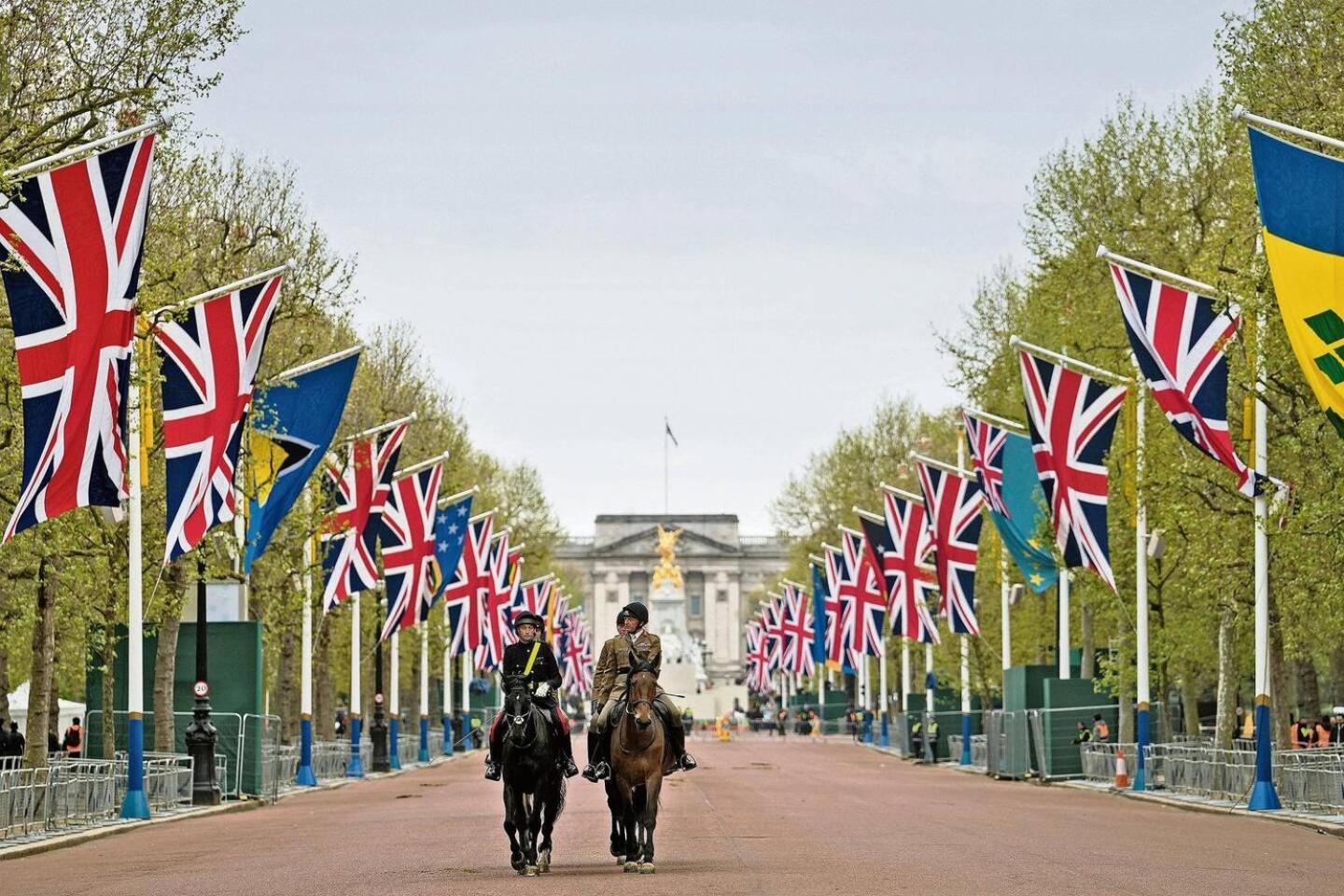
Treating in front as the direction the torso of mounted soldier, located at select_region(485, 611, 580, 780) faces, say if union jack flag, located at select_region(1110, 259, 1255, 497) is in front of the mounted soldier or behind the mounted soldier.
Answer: behind

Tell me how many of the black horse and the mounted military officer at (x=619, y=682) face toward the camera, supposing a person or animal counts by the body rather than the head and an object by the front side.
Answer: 2

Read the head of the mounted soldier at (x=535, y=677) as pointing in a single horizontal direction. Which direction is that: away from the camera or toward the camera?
toward the camera

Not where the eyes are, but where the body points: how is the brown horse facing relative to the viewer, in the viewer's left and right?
facing the viewer

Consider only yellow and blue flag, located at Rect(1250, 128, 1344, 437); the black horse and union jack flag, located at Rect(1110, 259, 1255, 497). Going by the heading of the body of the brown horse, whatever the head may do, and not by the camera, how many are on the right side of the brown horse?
1

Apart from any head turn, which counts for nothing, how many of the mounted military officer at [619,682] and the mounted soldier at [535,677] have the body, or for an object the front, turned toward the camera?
2

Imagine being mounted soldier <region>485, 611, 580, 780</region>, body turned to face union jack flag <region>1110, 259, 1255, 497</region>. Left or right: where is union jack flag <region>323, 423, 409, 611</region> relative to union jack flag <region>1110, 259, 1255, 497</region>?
left

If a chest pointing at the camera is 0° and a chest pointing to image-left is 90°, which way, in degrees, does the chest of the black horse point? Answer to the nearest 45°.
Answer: approximately 0°

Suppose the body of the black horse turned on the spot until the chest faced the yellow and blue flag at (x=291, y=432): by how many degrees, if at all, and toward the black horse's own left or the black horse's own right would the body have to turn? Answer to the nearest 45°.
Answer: approximately 180°

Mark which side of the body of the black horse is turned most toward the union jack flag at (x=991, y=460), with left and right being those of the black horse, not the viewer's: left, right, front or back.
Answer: back

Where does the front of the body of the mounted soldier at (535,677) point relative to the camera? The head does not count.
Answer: toward the camera

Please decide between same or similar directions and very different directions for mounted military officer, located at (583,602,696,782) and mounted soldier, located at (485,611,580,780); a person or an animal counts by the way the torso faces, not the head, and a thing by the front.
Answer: same or similar directions
